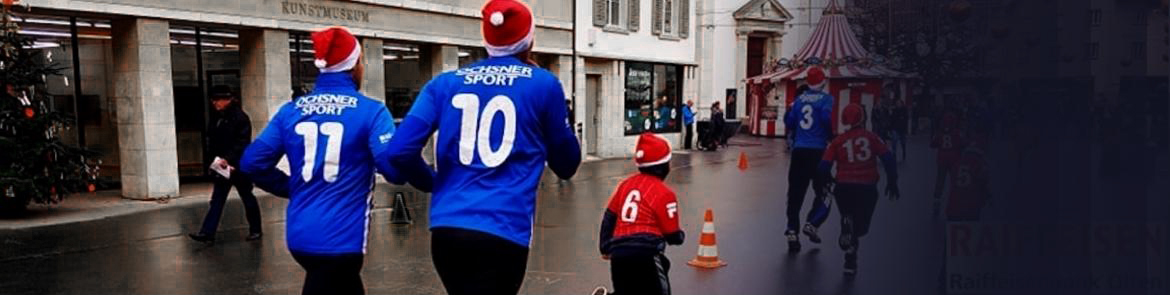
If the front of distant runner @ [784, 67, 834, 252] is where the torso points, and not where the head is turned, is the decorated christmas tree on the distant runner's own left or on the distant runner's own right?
on the distant runner's own left

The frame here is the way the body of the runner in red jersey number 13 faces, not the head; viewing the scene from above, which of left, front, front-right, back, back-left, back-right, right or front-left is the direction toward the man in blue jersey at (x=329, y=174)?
back-left

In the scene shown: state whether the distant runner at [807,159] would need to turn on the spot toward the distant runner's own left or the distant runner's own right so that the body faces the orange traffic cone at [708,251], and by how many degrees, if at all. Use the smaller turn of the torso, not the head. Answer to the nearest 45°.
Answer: approximately 135° to the distant runner's own left

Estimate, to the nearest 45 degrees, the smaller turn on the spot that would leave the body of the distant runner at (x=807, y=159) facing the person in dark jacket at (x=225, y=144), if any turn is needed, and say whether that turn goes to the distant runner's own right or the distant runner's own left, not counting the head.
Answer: approximately 90° to the distant runner's own left

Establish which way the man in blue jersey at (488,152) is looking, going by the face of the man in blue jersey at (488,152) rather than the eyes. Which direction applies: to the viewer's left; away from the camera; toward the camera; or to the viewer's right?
away from the camera

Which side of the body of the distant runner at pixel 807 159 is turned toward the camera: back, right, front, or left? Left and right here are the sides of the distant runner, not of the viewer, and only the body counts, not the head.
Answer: back

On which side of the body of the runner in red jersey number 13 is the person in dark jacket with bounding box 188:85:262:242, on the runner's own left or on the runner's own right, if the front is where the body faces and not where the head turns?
on the runner's own left

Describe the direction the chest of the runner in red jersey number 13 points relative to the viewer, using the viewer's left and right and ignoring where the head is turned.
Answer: facing away from the viewer

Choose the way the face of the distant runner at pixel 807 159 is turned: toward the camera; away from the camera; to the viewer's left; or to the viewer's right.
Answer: away from the camera

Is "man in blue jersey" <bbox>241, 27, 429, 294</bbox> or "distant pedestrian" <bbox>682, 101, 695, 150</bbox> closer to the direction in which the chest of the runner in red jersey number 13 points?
the distant pedestrian

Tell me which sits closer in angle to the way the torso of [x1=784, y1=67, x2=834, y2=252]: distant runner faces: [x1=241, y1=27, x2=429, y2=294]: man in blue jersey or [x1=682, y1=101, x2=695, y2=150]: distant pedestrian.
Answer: the distant pedestrian

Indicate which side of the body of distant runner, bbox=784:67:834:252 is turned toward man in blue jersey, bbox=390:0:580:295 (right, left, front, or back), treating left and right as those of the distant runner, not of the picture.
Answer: back

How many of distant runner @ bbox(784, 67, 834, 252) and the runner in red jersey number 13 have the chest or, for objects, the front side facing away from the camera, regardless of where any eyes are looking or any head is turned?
2

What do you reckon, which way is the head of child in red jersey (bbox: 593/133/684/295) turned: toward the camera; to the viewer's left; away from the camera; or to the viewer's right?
away from the camera

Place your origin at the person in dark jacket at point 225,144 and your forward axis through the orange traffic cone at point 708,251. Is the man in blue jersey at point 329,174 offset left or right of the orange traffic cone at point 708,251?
right
